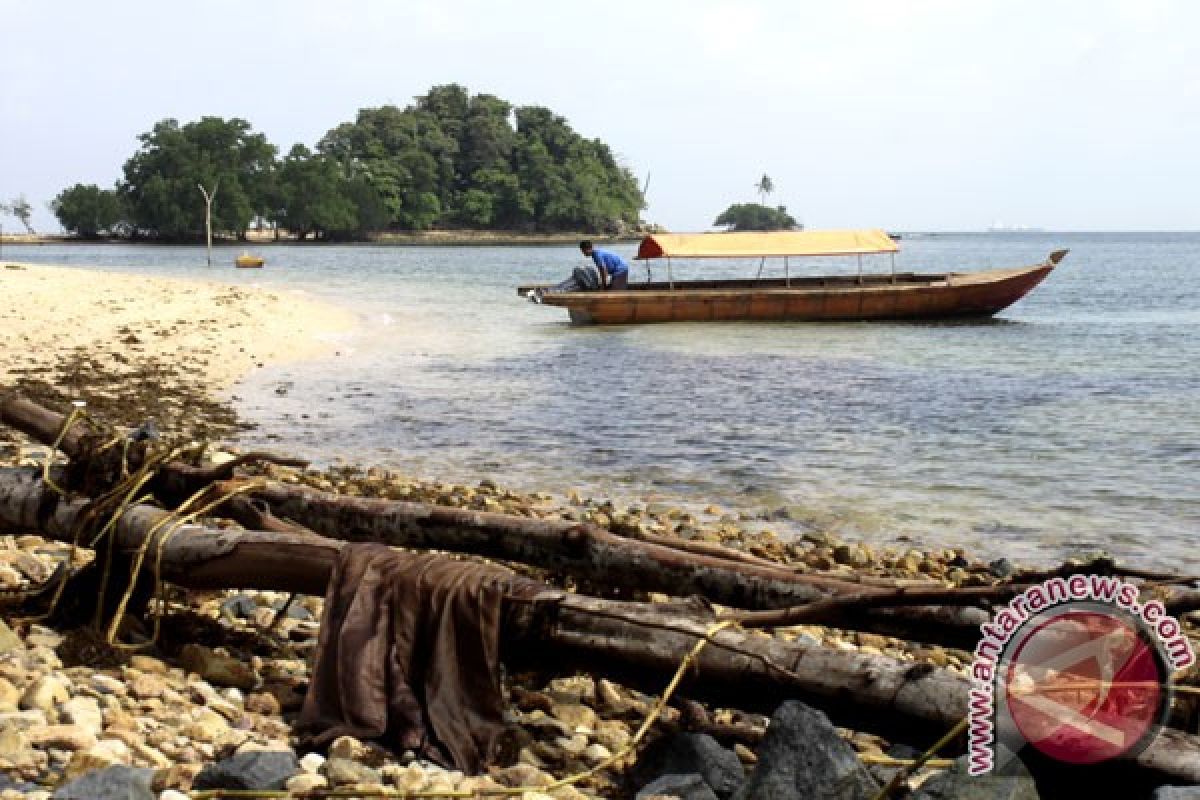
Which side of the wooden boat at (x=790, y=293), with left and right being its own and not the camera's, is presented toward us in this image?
right

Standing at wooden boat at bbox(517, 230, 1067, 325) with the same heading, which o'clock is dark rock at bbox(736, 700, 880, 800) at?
The dark rock is roughly at 3 o'clock from the wooden boat.

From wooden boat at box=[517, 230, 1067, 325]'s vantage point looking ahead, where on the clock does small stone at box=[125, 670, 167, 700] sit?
The small stone is roughly at 3 o'clock from the wooden boat.

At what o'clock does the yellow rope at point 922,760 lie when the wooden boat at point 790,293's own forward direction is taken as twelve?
The yellow rope is roughly at 3 o'clock from the wooden boat.

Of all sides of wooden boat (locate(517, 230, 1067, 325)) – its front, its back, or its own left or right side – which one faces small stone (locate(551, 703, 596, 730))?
right

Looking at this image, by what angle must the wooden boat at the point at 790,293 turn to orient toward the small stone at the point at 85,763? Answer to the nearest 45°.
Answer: approximately 90° to its right

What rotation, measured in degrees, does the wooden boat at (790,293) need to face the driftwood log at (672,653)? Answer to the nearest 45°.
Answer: approximately 90° to its right

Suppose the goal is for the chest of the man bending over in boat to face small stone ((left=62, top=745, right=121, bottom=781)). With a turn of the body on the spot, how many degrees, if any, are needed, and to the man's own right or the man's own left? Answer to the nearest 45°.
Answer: approximately 90° to the man's own left

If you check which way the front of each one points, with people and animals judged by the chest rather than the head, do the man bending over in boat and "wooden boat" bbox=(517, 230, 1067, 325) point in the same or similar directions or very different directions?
very different directions

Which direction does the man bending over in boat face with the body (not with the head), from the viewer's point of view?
to the viewer's left

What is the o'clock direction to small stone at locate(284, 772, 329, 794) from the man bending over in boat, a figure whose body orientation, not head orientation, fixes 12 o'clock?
The small stone is roughly at 9 o'clock from the man bending over in boat.

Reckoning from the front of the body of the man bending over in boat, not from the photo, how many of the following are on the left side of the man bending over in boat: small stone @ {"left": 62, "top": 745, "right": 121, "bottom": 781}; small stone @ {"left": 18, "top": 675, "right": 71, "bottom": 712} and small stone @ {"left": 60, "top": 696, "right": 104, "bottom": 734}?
3
